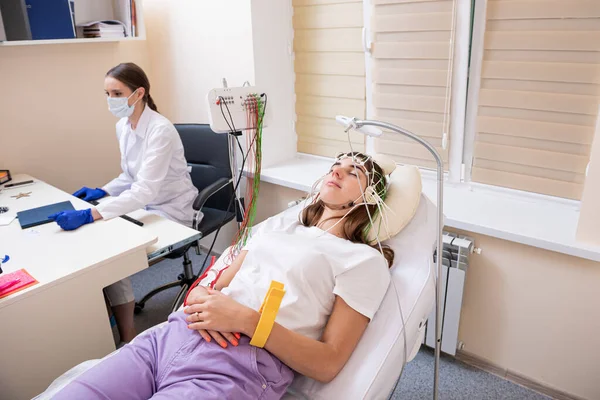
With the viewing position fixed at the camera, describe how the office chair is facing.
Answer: facing the viewer and to the left of the viewer

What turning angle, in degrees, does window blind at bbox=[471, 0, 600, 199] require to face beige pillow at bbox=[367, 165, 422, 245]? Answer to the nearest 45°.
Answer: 0° — it already faces it

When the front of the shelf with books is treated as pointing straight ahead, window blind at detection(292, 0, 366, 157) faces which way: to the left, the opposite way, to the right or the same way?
to the right

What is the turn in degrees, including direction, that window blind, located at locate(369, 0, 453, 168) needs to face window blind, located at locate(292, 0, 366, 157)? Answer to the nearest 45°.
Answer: approximately 90° to its right

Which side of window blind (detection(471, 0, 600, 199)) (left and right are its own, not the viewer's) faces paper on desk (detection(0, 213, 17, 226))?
front

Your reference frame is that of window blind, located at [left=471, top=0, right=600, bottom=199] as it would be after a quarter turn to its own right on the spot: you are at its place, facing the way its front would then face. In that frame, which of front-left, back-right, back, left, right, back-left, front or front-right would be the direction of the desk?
left

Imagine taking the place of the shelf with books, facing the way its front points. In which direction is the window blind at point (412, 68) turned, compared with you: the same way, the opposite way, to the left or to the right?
to the right

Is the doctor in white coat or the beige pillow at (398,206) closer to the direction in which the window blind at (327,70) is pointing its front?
the doctor in white coat

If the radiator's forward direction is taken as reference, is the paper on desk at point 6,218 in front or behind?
in front

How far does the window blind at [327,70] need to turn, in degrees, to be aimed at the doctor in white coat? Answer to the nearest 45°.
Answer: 0° — it already faces them

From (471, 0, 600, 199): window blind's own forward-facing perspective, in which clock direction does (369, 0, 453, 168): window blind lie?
(369, 0, 453, 168): window blind is roughly at 2 o'clock from (471, 0, 600, 199): window blind.

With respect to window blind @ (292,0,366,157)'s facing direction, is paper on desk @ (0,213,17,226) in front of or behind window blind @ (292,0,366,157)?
in front

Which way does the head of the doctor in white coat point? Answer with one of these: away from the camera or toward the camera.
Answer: toward the camera

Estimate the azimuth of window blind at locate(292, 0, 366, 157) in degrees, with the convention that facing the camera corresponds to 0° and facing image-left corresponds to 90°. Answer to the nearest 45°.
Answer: approximately 45°

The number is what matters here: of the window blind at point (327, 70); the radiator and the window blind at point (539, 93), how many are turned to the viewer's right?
0
